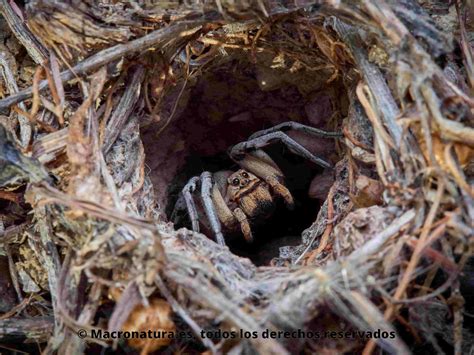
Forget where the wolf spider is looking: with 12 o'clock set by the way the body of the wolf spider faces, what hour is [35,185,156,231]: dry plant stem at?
The dry plant stem is roughly at 2 o'clock from the wolf spider.

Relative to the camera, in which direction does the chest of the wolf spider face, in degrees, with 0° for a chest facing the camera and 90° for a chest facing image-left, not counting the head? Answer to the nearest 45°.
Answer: approximately 315°

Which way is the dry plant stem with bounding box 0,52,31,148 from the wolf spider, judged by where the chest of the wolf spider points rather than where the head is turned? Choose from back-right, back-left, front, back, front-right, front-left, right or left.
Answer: right

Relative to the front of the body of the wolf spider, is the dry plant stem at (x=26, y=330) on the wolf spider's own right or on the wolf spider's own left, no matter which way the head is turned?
on the wolf spider's own right

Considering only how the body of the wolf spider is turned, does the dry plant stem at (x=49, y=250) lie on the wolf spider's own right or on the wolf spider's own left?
on the wolf spider's own right

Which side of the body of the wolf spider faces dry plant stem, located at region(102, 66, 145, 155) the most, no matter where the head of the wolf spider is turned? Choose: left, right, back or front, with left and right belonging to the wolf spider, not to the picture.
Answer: right

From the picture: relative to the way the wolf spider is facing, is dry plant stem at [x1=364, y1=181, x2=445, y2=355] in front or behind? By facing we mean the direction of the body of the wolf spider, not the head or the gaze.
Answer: in front
